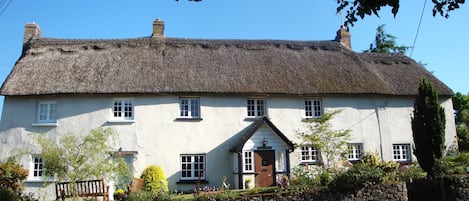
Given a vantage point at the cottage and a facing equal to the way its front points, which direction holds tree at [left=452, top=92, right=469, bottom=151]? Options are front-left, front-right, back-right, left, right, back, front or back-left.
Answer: back-left

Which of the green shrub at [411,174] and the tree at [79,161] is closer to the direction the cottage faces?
the tree

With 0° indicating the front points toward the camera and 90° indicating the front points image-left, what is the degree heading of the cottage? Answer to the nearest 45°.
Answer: approximately 0°

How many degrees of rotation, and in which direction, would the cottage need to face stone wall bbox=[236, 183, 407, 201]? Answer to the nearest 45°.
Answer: approximately 45° to its left

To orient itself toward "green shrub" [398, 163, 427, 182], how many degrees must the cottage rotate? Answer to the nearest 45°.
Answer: approximately 45° to its left
